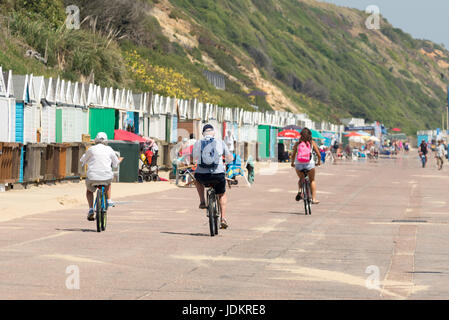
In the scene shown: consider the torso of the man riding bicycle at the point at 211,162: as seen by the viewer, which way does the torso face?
away from the camera

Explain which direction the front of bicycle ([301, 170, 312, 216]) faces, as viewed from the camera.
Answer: facing away from the viewer

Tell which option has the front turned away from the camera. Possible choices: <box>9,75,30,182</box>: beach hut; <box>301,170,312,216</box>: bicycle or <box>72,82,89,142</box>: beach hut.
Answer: the bicycle

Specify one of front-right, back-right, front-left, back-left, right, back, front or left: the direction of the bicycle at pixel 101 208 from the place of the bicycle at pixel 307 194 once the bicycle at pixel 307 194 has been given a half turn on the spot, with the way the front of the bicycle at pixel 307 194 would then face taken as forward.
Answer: front-right

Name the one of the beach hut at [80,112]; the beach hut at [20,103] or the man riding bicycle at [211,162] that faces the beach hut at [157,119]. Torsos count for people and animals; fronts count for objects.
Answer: the man riding bicycle

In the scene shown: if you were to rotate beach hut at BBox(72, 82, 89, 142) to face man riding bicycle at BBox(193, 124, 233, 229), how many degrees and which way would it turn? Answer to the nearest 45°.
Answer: approximately 45° to its right

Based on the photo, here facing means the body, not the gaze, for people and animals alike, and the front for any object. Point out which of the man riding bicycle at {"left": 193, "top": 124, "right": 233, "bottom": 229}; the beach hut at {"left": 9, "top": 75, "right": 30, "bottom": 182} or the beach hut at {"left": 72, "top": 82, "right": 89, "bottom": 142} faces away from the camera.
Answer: the man riding bicycle

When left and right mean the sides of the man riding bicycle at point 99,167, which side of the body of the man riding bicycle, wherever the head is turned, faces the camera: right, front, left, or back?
back

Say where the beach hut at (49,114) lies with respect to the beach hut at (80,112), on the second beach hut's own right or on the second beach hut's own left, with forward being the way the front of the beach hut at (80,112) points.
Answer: on the second beach hut's own right

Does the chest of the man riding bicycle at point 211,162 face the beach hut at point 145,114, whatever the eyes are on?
yes

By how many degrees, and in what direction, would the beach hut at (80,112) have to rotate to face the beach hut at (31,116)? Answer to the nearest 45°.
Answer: approximately 45° to its right
